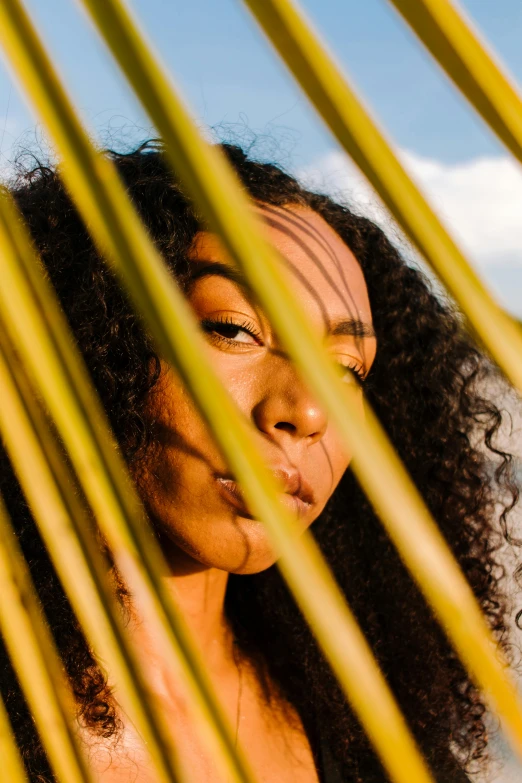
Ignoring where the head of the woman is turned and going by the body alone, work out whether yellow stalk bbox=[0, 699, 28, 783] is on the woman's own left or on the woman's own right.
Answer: on the woman's own right

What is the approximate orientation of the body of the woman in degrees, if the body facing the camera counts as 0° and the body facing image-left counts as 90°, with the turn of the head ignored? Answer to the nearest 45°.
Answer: approximately 315°

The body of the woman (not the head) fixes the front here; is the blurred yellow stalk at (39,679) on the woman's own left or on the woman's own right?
on the woman's own right
